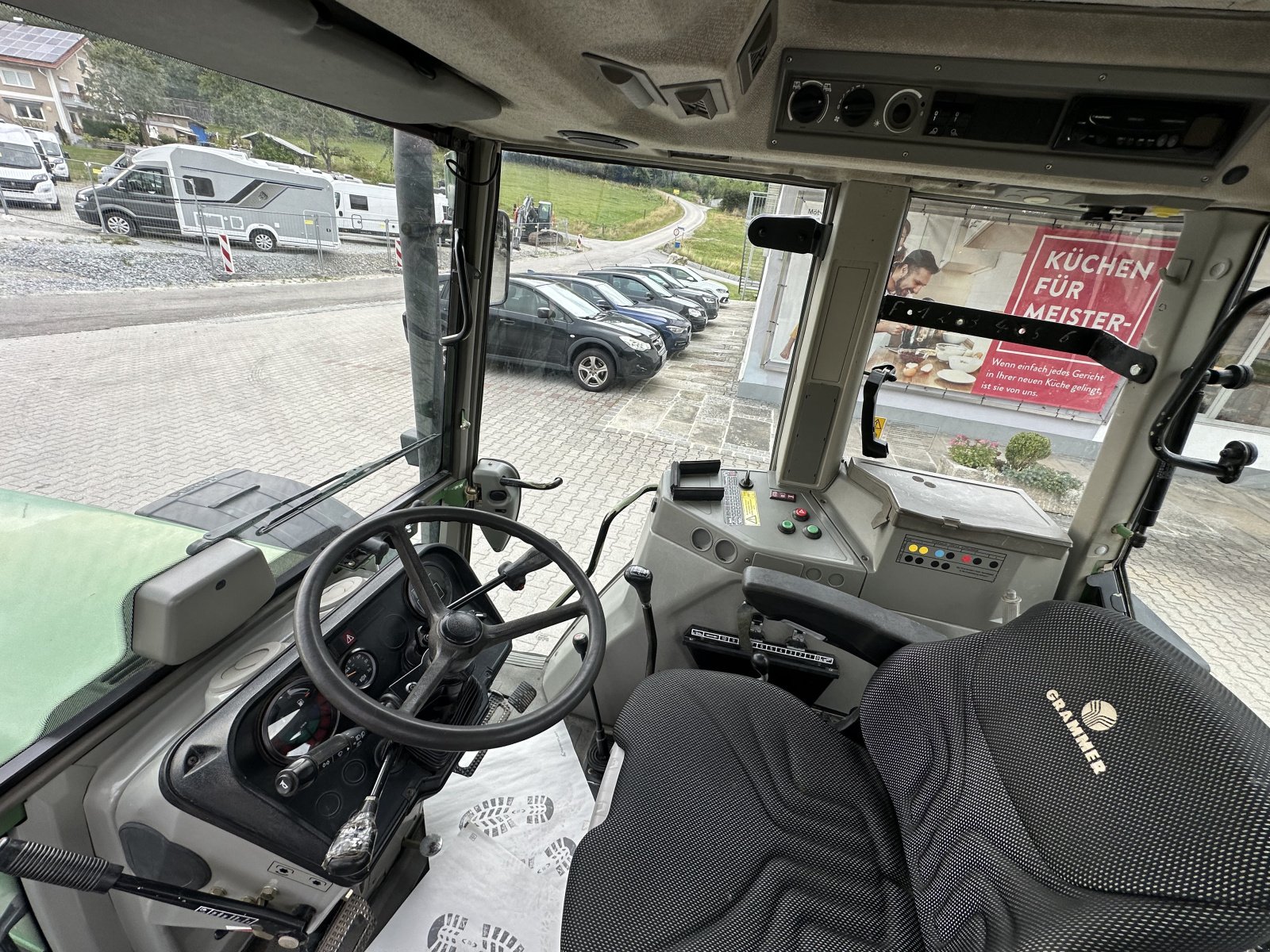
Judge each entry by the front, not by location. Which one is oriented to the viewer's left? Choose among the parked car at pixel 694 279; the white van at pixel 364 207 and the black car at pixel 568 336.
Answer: the white van

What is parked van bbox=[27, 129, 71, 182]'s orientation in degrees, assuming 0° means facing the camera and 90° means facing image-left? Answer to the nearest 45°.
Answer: approximately 315°

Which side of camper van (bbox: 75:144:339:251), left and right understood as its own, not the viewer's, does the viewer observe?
left

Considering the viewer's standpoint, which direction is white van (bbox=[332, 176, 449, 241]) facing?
facing to the left of the viewer

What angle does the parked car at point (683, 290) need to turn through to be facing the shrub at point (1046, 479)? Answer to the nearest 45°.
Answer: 0° — it already faces it

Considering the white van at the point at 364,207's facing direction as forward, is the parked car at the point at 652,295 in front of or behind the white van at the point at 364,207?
behind

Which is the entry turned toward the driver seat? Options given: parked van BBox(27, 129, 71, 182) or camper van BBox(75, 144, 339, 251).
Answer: the parked van

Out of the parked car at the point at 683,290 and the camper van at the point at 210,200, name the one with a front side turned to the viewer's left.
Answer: the camper van

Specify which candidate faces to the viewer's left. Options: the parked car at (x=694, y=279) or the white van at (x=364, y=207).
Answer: the white van

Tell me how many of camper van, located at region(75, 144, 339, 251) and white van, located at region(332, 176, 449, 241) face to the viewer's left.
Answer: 2

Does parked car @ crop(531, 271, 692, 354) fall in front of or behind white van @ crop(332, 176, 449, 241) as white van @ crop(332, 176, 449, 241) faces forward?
behind

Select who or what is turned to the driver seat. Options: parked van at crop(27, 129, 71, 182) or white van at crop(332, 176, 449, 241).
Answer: the parked van

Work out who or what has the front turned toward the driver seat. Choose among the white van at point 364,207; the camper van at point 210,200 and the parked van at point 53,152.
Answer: the parked van

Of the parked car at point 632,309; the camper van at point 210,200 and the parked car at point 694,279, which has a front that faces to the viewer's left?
the camper van

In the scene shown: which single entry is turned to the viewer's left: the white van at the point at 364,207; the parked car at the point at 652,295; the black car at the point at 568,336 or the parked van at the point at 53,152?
the white van
